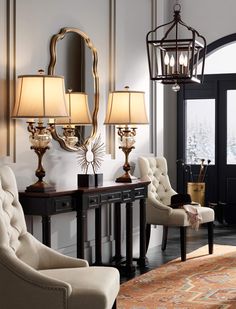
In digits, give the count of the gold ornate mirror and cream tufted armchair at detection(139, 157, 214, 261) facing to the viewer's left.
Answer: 0

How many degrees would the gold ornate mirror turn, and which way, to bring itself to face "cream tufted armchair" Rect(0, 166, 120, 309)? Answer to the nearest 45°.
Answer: approximately 45° to its right

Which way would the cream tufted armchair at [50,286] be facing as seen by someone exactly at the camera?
facing the viewer and to the right of the viewer

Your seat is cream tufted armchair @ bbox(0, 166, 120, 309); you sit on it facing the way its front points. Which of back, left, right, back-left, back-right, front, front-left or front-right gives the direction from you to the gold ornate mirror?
back-left

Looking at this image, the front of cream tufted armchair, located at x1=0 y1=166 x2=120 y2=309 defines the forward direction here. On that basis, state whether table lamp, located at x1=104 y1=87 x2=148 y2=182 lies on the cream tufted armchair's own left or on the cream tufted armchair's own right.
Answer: on the cream tufted armchair's own left

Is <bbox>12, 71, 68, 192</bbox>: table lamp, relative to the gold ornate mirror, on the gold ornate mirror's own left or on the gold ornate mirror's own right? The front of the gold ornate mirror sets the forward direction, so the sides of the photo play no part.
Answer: on the gold ornate mirror's own right
